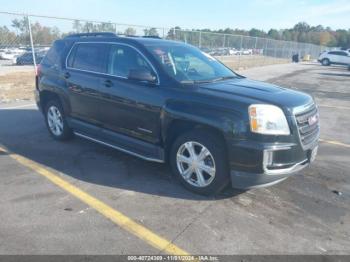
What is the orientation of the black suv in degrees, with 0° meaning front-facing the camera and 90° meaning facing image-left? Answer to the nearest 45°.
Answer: approximately 315°

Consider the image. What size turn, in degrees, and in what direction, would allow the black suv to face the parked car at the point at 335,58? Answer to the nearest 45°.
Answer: approximately 90° to its left

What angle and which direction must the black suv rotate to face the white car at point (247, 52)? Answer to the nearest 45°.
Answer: approximately 135° to its left
